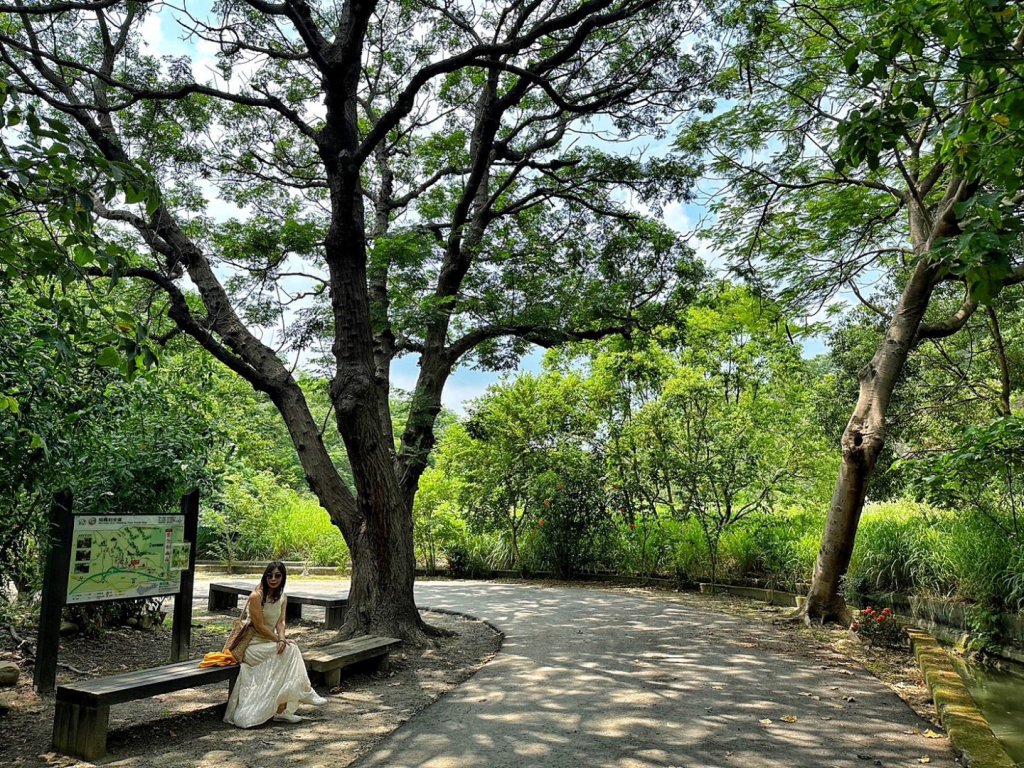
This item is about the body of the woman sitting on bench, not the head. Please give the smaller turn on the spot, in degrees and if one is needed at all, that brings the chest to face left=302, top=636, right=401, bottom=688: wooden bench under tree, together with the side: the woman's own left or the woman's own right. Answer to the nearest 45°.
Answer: approximately 90° to the woman's own left

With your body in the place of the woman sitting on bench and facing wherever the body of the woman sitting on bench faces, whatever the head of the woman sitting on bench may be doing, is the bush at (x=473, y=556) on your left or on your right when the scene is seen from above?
on your left

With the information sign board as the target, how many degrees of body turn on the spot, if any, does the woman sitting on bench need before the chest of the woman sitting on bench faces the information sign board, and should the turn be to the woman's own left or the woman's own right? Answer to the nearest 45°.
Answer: approximately 180°

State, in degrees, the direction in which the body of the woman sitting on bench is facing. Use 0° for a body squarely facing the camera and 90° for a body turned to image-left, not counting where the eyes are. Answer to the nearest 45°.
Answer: approximately 315°

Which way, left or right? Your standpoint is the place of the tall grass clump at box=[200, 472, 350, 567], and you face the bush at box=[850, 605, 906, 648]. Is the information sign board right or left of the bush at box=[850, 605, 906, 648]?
right

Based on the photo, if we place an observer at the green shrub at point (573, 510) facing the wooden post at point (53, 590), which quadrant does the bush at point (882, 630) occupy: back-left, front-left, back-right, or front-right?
front-left

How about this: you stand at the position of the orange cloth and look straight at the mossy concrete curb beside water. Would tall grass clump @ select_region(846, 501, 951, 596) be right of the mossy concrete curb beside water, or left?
left

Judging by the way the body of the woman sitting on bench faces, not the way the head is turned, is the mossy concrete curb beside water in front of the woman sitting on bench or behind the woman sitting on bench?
in front

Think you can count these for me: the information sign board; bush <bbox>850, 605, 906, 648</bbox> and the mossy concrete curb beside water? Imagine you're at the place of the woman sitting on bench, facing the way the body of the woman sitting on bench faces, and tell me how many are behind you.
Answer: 1

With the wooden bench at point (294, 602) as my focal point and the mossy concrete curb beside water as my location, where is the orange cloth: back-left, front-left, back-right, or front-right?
front-left

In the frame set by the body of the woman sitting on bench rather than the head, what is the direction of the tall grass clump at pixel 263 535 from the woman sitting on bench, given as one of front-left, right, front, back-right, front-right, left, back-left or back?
back-left
